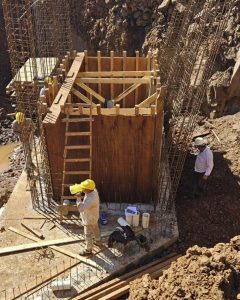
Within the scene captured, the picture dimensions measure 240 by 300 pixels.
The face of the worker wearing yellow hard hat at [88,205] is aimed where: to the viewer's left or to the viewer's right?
to the viewer's left

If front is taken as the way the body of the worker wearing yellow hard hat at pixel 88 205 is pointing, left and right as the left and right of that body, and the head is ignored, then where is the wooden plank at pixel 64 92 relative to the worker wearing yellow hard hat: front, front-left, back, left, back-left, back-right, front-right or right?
right

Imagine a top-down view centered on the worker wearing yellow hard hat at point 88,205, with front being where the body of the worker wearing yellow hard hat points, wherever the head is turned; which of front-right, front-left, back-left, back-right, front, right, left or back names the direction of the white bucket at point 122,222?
back-right

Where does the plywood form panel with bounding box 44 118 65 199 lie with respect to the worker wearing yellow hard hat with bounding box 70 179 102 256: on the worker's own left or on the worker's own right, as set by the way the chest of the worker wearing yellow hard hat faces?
on the worker's own right

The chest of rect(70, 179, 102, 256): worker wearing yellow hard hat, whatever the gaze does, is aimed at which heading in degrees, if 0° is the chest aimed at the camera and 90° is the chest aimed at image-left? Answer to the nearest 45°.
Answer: approximately 90°

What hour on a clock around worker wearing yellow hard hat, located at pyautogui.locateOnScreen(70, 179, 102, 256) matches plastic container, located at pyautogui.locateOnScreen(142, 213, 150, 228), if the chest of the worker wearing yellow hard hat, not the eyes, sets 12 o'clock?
The plastic container is roughly at 5 o'clock from the worker wearing yellow hard hat.

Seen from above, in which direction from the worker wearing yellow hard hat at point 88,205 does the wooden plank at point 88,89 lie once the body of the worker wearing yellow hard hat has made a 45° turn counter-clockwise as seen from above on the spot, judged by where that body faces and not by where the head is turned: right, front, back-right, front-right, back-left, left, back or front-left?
back-right

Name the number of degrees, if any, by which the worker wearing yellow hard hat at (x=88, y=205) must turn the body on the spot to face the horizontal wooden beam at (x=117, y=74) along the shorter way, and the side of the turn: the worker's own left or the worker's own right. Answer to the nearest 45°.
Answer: approximately 90° to the worker's own right

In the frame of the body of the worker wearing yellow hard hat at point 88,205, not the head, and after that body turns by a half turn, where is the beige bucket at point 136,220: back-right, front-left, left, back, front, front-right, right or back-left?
front-left

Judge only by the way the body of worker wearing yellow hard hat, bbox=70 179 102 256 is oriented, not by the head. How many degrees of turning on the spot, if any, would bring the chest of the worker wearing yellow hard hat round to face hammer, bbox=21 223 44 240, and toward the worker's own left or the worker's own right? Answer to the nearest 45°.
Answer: approximately 45° to the worker's own right

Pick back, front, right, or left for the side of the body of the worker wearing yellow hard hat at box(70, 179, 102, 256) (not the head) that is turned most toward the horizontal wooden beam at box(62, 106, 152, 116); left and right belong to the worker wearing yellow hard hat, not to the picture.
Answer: right

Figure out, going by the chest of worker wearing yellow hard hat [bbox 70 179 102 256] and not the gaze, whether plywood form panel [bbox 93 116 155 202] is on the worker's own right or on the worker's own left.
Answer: on the worker's own right

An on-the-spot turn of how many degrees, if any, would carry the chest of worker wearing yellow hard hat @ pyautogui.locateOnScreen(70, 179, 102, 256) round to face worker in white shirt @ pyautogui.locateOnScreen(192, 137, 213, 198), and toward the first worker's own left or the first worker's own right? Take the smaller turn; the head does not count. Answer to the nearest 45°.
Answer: approximately 135° to the first worker's own right
